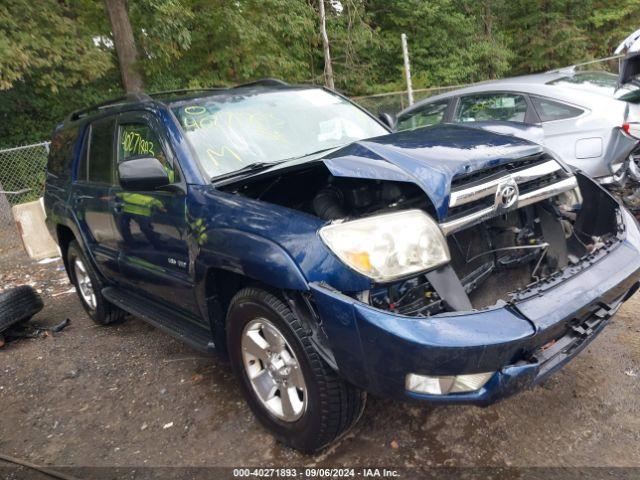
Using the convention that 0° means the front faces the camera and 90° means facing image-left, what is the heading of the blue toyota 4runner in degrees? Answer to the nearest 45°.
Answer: approximately 315°

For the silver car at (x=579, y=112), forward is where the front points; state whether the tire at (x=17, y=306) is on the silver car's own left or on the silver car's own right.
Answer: on the silver car's own left

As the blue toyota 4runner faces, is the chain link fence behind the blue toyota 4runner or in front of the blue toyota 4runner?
behind

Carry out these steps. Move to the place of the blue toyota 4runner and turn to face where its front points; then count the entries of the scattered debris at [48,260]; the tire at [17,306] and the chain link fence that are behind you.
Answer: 3

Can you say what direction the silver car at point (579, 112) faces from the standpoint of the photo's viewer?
facing away from the viewer and to the left of the viewer

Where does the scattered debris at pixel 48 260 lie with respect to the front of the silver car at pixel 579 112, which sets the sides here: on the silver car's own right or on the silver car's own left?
on the silver car's own left

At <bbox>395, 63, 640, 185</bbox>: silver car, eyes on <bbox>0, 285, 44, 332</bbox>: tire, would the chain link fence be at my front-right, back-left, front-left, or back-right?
front-right

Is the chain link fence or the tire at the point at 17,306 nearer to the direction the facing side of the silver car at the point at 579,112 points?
the chain link fence

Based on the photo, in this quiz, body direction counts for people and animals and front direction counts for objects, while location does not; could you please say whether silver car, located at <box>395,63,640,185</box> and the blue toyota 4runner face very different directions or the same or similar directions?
very different directions

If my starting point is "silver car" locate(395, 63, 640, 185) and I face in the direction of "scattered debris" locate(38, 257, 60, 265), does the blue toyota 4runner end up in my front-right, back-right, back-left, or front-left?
front-left

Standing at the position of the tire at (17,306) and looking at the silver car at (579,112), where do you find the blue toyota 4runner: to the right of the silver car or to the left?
right

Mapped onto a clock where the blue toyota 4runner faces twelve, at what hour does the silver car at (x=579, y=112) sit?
The silver car is roughly at 9 o'clock from the blue toyota 4runner.

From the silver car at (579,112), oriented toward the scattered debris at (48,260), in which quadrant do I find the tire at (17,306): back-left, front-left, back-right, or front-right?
front-left

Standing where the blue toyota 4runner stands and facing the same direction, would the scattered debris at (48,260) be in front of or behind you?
behind
